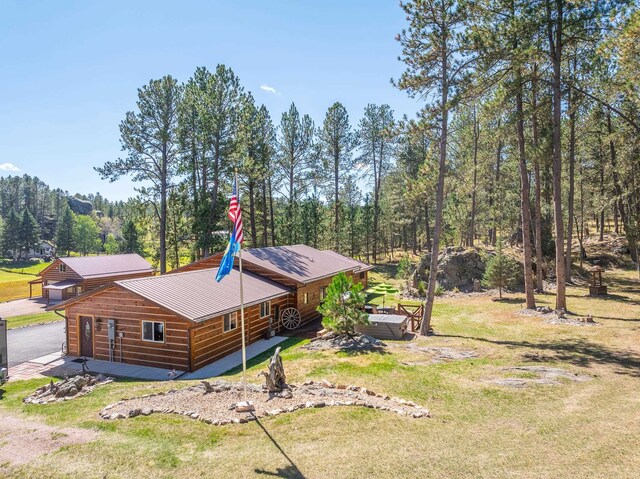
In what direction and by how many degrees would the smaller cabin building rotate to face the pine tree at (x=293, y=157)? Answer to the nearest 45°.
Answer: approximately 135° to its left

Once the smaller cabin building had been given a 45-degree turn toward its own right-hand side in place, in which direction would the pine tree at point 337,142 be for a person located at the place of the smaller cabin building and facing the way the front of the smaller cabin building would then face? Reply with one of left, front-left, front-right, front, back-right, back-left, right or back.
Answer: back

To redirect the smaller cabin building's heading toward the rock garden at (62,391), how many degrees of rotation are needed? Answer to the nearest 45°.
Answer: approximately 45° to its left

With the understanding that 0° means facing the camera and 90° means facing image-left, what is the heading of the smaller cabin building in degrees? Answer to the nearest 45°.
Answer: approximately 45°

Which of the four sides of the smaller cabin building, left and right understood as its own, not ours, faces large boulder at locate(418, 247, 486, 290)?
left

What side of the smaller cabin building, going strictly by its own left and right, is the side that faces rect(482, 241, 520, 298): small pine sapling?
left

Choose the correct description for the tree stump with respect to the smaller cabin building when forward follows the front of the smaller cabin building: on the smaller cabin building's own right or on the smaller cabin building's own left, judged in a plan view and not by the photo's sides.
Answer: on the smaller cabin building's own left

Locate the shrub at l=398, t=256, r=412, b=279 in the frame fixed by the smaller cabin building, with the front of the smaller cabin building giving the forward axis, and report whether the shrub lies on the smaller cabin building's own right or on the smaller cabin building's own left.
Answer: on the smaller cabin building's own left

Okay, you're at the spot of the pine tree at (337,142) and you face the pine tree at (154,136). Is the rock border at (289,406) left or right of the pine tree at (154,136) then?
left

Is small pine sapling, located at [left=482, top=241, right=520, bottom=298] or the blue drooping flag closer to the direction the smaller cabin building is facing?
the blue drooping flag

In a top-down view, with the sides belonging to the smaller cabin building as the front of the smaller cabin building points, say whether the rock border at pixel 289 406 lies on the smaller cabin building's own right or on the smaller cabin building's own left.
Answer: on the smaller cabin building's own left
